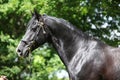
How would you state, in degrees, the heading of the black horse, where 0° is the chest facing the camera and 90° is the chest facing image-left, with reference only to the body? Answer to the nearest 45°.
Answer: approximately 90°
